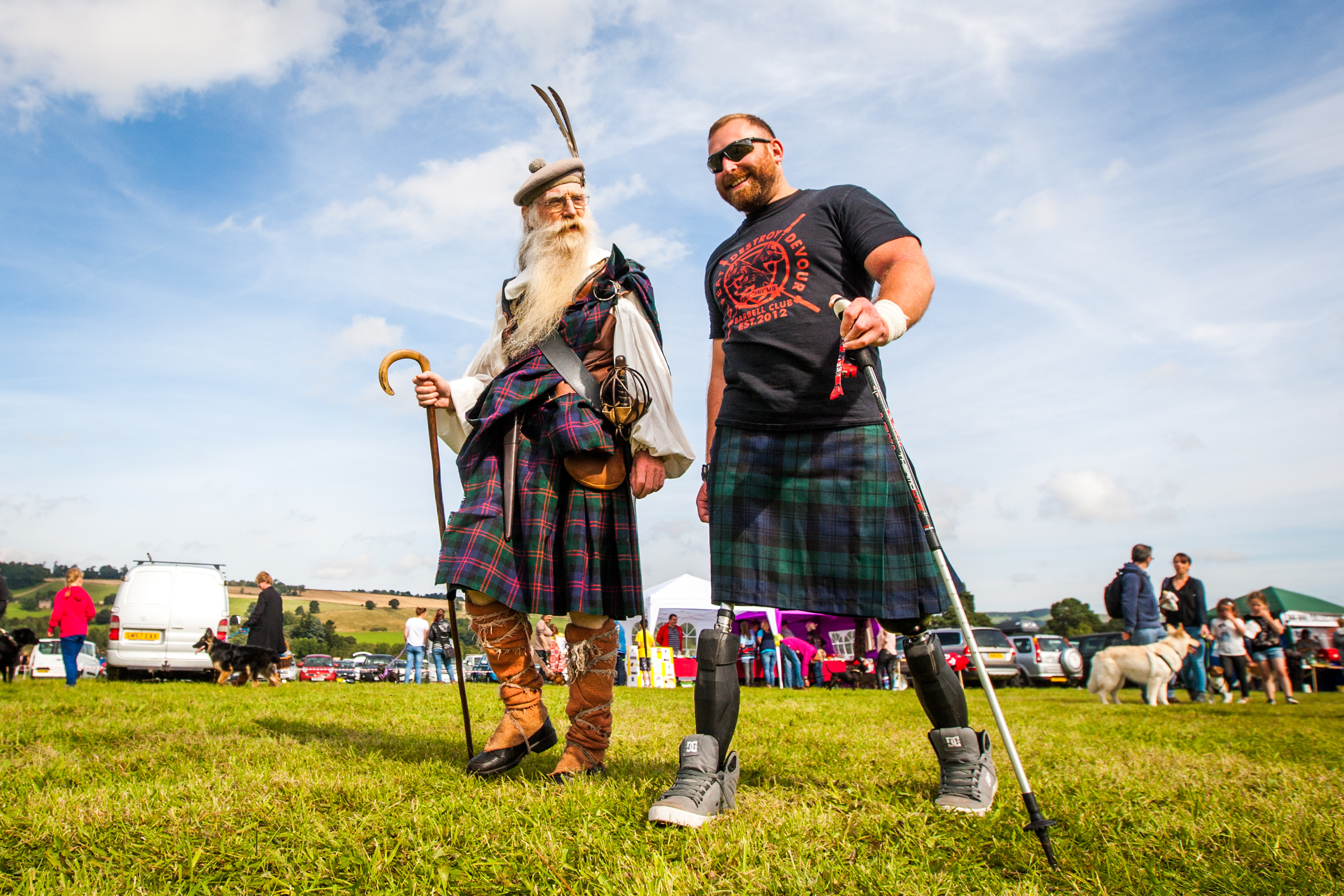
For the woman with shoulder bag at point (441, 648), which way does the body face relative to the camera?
away from the camera

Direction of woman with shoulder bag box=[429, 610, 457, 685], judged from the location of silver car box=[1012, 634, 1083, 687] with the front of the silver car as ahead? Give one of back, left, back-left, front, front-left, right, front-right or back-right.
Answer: left

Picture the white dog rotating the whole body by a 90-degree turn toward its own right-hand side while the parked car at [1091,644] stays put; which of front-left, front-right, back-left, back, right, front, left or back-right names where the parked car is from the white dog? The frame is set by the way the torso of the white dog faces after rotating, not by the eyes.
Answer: back

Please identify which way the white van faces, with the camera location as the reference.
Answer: facing away from the viewer

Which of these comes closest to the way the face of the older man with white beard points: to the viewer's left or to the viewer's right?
to the viewer's right

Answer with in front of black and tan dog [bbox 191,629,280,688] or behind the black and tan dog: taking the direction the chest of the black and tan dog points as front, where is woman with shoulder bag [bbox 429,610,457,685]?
behind

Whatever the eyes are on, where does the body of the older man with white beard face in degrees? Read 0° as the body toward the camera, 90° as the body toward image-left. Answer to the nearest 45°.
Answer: approximately 0°

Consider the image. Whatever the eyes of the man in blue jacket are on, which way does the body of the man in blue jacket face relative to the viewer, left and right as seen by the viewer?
facing to the right of the viewer

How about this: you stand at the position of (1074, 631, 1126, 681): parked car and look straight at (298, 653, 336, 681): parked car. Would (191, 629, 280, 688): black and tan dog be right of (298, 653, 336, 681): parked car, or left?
left

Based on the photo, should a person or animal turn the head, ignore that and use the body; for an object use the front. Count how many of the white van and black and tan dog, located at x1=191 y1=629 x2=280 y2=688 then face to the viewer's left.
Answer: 1
